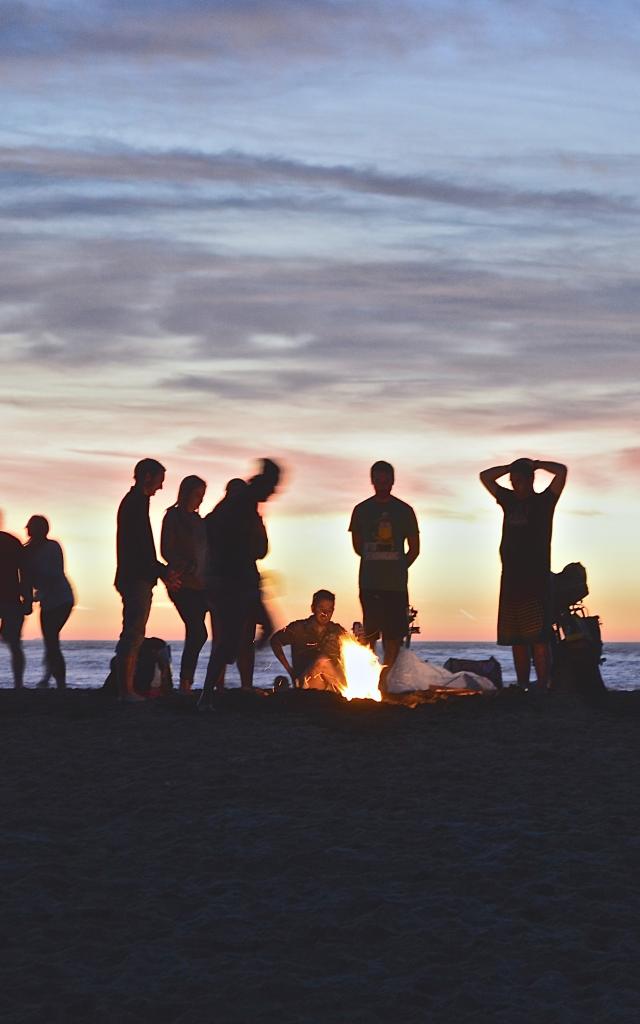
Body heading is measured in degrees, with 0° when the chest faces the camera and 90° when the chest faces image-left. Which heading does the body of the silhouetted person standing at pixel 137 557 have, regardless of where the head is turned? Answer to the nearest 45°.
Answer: approximately 270°

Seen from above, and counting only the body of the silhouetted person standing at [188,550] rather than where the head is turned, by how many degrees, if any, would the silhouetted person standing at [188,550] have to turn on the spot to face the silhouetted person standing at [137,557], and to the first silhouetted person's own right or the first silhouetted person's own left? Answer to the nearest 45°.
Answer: approximately 90° to the first silhouetted person's own right

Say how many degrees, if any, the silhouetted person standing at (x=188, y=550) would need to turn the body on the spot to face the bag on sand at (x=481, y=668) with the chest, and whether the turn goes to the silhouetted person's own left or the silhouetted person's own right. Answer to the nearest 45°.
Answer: approximately 90° to the silhouetted person's own left

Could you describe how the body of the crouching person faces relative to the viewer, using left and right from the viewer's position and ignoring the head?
facing the viewer and to the right of the viewer

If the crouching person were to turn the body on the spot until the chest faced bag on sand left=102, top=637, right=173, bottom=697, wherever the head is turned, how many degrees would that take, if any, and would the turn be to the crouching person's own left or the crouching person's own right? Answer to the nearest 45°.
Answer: approximately 135° to the crouching person's own right

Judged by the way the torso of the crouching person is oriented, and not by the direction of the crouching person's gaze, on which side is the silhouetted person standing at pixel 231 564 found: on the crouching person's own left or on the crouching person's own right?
on the crouching person's own right

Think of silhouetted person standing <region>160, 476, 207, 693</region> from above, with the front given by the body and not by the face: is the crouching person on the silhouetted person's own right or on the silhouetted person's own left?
on the silhouetted person's own left

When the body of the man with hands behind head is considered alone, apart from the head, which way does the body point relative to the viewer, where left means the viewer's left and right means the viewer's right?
facing the viewer

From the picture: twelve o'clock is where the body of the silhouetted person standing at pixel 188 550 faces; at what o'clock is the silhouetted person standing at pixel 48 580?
the silhouetted person standing at pixel 48 580 is roughly at 6 o'clock from the silhouetted person standing at pixel 188 550.

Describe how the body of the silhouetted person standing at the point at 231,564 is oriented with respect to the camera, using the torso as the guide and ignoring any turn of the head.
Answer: to the viewer's right

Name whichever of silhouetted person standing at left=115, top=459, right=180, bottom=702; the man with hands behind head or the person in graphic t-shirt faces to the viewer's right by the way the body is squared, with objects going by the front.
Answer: the silhouetted person standing

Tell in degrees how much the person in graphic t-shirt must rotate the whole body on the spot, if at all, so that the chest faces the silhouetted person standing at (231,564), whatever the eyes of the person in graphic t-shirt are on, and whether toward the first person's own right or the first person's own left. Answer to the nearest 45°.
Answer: approximately 45° to the first person's own right

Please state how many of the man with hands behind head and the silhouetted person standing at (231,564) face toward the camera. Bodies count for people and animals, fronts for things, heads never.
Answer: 1
